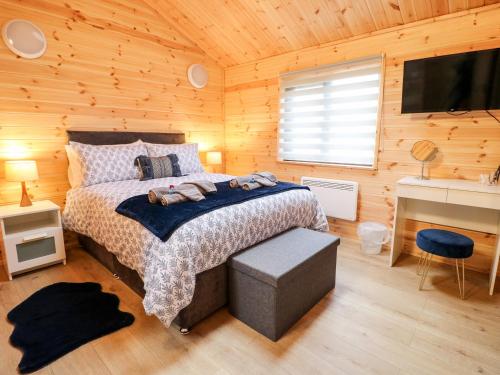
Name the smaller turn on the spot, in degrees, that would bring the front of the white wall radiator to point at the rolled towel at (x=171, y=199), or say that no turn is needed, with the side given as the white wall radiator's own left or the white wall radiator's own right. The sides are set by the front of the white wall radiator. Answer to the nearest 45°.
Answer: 0° — it already faces it

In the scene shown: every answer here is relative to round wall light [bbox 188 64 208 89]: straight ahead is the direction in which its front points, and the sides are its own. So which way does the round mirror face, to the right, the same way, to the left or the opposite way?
to the right

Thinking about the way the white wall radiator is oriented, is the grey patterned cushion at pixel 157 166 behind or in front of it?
in front

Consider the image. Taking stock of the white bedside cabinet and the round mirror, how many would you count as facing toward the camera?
2

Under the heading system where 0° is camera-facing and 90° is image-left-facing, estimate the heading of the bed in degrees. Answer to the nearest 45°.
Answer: approximately 315°

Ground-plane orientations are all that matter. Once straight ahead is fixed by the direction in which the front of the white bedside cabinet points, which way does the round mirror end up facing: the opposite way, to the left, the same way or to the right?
to the right

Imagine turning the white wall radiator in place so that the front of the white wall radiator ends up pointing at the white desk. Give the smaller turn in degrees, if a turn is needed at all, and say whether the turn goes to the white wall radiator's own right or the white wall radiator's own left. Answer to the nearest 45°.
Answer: approximately 90° to the white wall radiator's own left

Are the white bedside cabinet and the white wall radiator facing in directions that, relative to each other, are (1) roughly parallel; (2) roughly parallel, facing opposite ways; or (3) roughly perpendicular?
roughly perpendicular

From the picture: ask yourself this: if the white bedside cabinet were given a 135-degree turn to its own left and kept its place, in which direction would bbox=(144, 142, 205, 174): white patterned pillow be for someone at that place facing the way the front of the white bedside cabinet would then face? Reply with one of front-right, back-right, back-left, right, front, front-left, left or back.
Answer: front-right

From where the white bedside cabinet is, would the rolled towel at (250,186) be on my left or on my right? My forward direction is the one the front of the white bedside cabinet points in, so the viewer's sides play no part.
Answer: on my left
